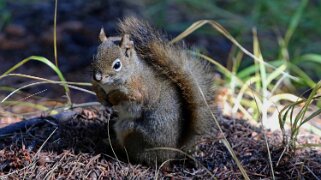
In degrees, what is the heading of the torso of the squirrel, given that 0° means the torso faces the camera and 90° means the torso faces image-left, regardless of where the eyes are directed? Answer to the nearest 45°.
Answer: approximately 45°
